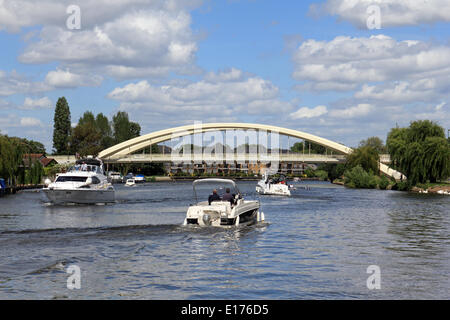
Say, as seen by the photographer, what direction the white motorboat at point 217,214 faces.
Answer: facing away from the viewer and to the right of the viewer
